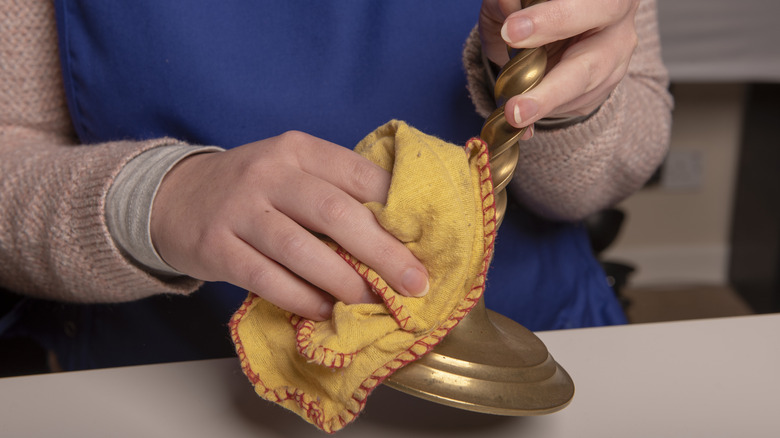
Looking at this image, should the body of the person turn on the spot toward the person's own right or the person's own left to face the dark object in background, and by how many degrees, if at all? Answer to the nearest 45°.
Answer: approximately 135° to the person's own left

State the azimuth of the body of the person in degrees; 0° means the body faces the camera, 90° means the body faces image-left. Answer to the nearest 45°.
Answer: approximately 0°
